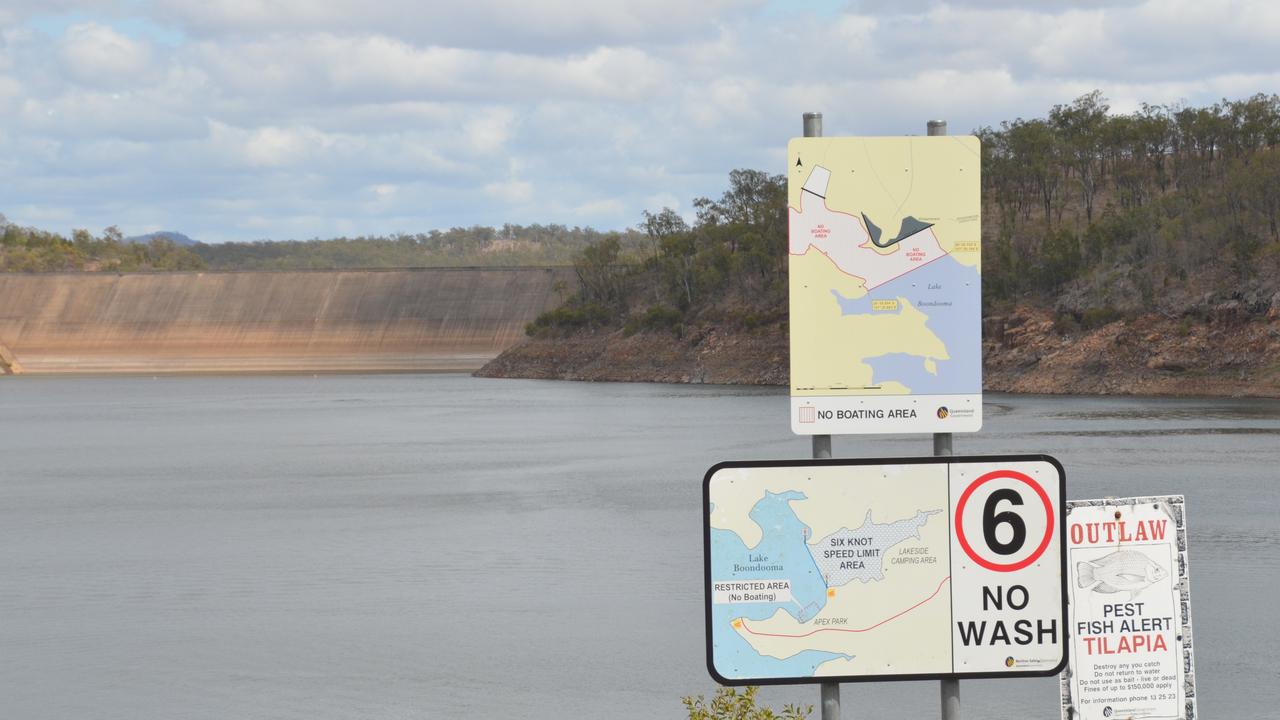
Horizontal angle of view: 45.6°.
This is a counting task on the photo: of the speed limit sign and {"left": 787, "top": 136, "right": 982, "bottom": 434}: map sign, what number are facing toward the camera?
2

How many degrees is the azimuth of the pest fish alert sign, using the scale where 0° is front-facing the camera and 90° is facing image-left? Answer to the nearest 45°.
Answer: approximately 0°

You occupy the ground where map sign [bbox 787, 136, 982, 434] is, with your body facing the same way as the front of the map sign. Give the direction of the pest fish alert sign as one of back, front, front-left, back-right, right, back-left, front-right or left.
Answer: back-left

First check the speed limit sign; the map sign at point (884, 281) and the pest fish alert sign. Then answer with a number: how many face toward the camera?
3

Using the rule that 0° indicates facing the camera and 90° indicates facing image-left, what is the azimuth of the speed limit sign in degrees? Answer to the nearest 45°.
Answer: approximately 0°
